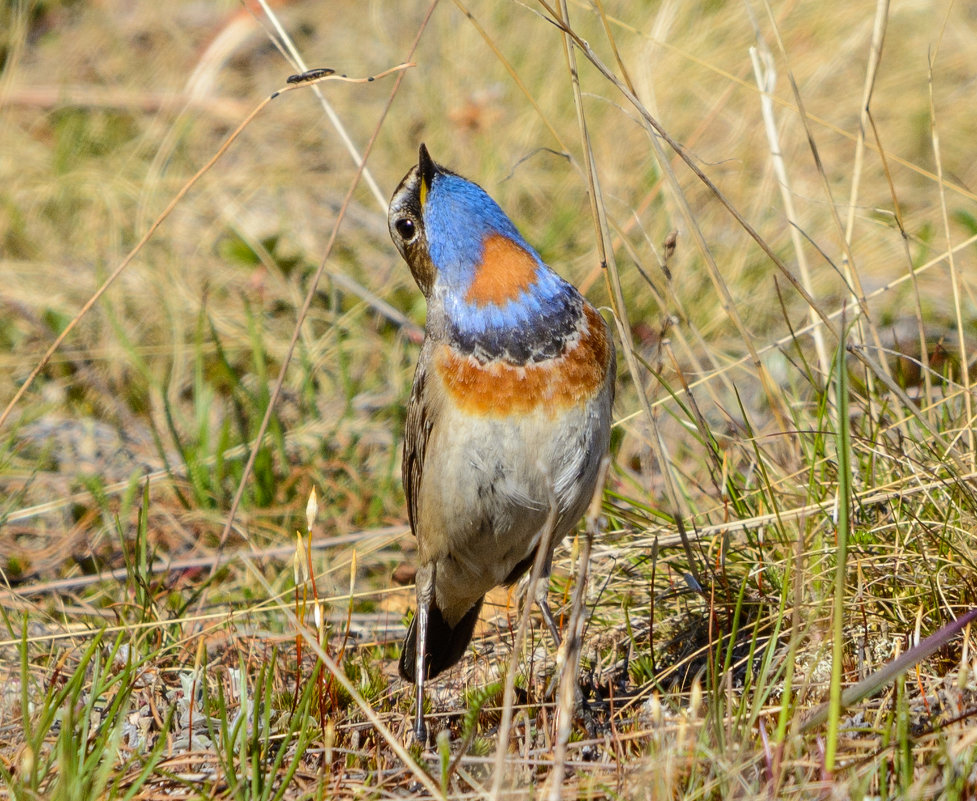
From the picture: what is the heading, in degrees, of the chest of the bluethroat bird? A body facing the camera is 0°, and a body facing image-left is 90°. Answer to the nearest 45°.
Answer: approximately 315°
